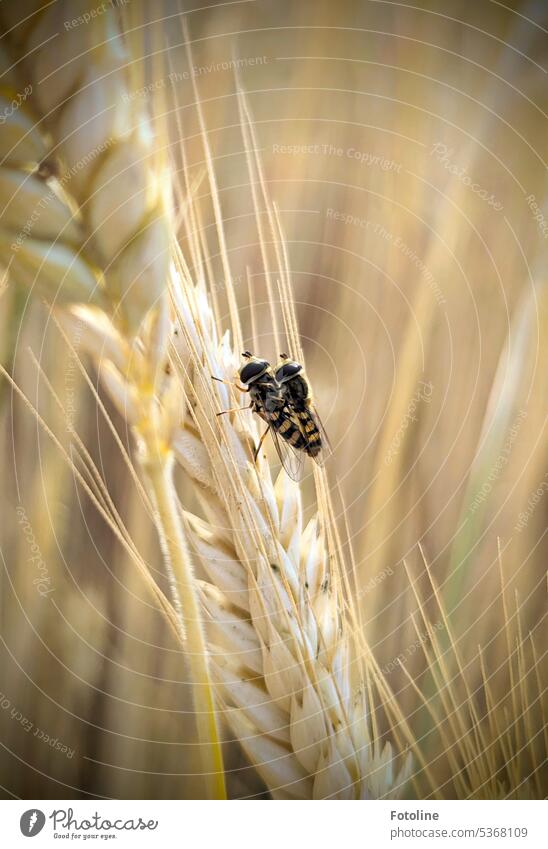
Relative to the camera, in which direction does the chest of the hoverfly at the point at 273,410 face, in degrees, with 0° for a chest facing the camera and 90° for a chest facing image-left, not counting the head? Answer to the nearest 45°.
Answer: approximately 90°
